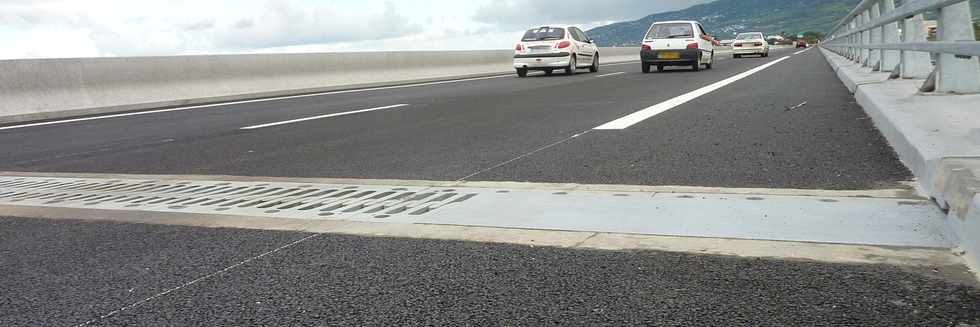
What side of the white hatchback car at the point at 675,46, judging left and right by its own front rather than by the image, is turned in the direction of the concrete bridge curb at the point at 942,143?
back

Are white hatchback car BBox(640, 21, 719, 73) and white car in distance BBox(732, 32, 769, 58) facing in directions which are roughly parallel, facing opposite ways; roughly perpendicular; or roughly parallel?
roughly parallel

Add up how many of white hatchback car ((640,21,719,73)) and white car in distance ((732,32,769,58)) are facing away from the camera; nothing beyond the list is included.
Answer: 2

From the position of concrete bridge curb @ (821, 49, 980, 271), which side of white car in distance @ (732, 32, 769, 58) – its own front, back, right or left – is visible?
back

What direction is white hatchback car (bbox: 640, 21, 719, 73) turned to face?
away from the camera

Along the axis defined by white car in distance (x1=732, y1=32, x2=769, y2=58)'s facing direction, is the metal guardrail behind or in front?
behind

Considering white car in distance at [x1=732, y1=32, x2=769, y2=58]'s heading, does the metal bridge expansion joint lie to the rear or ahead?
to the rear

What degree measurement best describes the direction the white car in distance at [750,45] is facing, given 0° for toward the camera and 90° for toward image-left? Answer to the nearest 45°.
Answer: approximately 180°

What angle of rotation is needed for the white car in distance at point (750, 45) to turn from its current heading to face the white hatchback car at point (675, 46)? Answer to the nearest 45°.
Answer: approximately 180°

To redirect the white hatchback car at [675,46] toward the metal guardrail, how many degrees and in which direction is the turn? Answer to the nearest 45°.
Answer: approximately 180°
